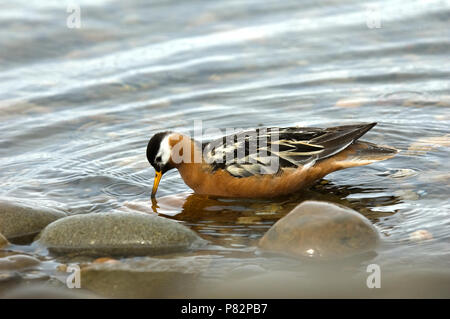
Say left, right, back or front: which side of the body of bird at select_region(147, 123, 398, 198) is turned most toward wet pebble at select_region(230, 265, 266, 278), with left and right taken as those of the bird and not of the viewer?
left

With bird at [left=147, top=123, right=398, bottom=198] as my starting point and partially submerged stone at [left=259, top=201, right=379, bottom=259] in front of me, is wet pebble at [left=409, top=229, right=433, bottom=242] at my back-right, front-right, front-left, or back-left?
front-left

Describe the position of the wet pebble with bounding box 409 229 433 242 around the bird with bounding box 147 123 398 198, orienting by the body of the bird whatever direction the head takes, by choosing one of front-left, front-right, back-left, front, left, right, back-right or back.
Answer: back-left

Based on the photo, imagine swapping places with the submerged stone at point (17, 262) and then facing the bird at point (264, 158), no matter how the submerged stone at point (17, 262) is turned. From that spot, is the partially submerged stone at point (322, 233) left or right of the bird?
right

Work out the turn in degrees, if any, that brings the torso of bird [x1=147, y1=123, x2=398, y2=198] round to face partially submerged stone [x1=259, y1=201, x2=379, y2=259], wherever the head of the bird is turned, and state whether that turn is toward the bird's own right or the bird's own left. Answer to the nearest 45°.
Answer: approximately 90° to the bird's own left

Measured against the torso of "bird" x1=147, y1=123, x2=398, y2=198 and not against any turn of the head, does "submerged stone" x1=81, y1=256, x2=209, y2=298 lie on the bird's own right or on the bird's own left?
on the bird's own left

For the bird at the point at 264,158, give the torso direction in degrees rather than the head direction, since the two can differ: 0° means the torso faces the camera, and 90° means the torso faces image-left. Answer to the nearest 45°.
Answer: approximately 90°

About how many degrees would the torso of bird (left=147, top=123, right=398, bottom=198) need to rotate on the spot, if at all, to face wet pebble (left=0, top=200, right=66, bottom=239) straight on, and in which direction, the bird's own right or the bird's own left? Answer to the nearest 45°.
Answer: approximately 45° to the bird's own left

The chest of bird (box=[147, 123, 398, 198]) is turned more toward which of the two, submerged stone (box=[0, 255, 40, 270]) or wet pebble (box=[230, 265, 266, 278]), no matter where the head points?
the submerged stone

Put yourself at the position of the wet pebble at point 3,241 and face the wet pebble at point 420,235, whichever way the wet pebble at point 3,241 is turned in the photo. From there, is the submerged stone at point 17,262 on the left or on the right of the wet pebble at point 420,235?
right

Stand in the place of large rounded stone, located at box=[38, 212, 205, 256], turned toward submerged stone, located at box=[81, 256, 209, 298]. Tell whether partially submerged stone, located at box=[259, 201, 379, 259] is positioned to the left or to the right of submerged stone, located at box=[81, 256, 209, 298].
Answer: left

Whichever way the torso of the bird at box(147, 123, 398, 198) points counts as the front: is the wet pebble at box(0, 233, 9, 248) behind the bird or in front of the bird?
in front

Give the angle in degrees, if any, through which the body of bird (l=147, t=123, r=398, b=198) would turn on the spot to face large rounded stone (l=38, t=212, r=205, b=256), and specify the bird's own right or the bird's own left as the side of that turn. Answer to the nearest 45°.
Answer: approximately 45° to the bird's own left
